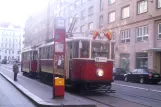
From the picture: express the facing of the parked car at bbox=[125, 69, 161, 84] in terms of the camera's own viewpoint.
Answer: facing away from the viewer and to the left of the viewer

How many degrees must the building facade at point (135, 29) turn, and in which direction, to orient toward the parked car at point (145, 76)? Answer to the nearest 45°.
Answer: approximately 45° to its left

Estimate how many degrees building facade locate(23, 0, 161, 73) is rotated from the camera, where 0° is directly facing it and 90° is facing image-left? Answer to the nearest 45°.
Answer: approximately 45°

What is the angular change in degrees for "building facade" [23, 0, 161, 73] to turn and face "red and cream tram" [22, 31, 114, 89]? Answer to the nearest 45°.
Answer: approximately 45° to its left

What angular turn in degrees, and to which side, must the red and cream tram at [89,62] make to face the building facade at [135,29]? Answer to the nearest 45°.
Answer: approximately 135° to its left

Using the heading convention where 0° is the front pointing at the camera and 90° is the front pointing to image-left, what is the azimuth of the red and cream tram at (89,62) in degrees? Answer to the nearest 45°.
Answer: approximately 315°

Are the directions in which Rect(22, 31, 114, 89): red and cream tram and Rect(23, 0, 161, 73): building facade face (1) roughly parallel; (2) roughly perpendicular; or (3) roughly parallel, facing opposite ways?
roughly perpendicular

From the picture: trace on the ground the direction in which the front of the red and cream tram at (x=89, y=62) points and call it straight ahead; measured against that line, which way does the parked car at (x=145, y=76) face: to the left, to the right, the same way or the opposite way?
the opposite way

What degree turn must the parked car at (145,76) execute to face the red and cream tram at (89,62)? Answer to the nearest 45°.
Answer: approximately 45° to its left

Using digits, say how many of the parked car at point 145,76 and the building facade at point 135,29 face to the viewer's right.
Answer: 0

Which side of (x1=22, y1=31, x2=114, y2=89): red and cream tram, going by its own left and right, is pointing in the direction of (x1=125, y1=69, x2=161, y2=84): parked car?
left

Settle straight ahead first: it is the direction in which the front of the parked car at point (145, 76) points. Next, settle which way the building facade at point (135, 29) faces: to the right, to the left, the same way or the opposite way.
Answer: to the left

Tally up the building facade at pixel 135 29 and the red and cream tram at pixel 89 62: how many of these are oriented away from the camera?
0
